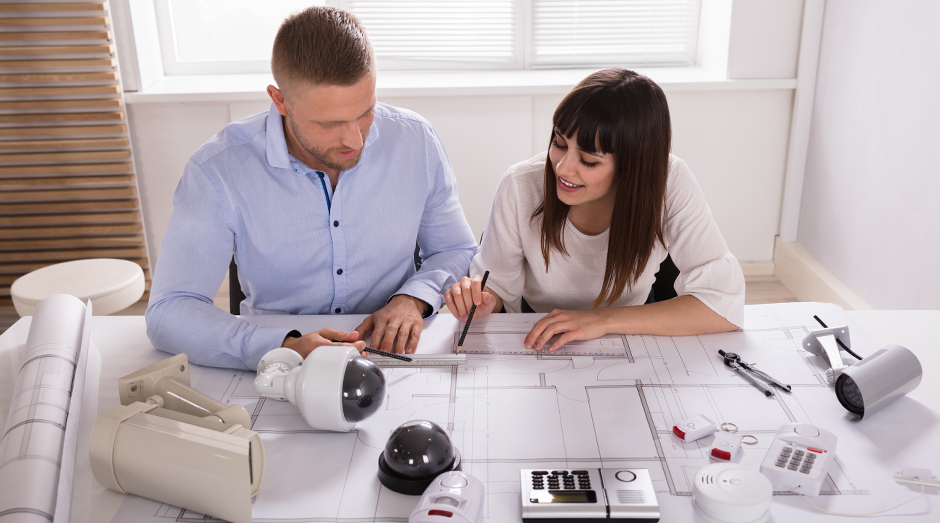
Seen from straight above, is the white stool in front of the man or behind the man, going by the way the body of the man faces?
behind

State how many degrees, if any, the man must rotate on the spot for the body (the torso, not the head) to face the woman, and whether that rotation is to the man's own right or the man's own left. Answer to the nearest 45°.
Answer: approximately 90° to the man's own left

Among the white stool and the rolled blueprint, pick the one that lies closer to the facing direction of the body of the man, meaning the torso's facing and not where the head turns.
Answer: the rolled blueprint

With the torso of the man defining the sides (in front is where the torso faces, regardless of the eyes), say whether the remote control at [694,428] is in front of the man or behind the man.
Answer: in front

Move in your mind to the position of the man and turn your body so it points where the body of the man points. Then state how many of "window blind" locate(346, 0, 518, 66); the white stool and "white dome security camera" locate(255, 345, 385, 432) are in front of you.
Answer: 1

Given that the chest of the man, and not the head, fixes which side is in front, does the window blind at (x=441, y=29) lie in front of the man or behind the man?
behind

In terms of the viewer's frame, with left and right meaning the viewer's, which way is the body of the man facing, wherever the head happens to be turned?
facing the viewer

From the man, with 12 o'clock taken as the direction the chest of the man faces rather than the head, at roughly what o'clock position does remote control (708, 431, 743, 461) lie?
The remote control is roughly at 11 o'clock from the man.

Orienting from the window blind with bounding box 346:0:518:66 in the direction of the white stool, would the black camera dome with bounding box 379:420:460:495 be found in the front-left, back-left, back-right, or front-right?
front-left

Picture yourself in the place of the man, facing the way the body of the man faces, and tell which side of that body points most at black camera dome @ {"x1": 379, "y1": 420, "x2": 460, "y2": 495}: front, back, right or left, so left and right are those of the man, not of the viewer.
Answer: front

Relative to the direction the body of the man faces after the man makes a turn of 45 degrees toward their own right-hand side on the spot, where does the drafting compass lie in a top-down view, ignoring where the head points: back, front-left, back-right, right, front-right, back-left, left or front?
left

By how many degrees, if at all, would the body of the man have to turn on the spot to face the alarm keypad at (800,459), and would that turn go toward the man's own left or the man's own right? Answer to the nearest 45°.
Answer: approximately 45° to the man's own left

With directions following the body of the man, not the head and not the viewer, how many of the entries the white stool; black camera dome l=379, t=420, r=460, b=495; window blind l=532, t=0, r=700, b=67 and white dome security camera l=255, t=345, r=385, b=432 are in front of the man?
2

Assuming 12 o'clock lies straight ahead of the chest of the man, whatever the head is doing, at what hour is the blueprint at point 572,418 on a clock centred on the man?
The blueprint is roughly at 11 o'clock from the man.

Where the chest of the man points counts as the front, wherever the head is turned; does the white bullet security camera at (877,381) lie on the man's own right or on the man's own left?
on the man's own left
